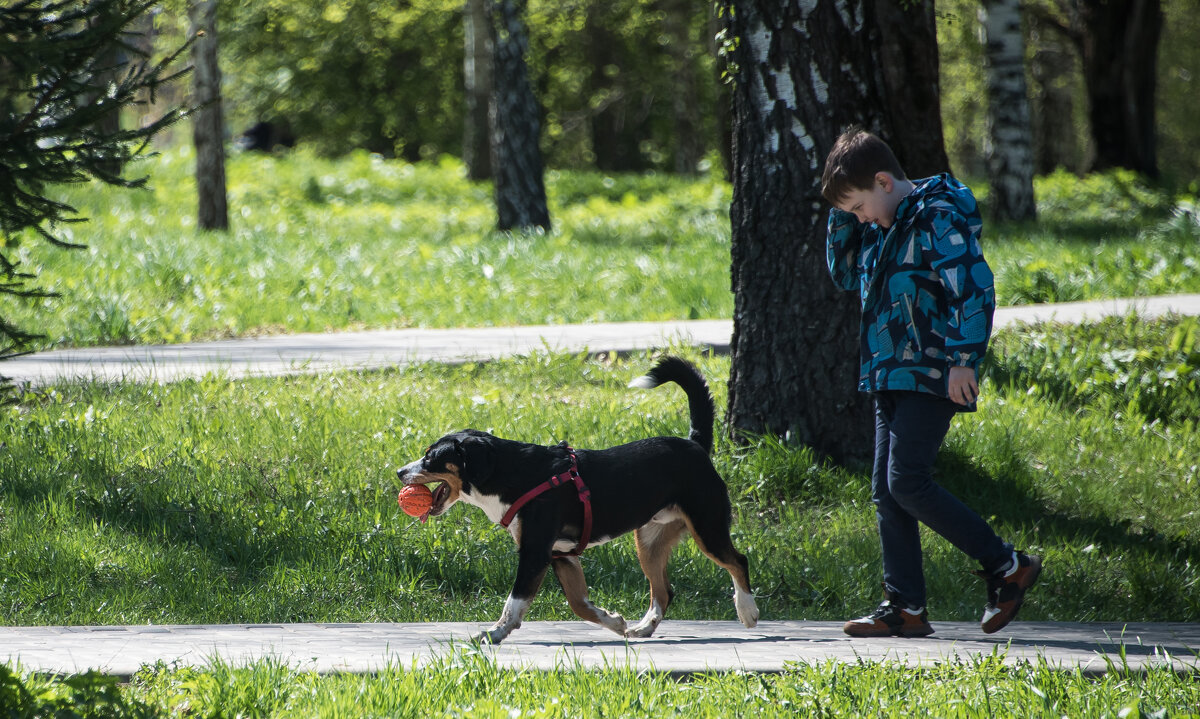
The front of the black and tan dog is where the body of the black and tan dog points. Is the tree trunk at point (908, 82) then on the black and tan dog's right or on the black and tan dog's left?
on the black and tan dog's right

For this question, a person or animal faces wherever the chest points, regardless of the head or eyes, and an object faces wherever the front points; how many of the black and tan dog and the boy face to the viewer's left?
2

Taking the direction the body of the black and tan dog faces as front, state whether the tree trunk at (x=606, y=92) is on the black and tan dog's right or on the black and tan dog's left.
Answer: on the black and tan dog's right

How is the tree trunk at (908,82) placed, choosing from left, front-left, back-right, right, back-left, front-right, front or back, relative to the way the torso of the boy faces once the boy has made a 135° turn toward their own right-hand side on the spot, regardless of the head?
front-left

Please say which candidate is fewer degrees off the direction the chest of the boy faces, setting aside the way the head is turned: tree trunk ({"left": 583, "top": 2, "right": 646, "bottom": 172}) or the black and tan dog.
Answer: the black and tan dog

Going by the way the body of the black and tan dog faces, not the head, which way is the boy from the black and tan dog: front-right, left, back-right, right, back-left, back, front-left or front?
back

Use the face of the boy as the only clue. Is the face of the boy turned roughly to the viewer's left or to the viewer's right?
to the viewer's left

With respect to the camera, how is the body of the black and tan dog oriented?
to the viewer's left

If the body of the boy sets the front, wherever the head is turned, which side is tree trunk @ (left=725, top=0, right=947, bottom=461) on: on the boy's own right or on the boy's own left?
on the boy's own right

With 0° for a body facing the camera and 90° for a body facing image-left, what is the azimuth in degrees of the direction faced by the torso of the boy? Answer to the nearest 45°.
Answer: approximately 90°
